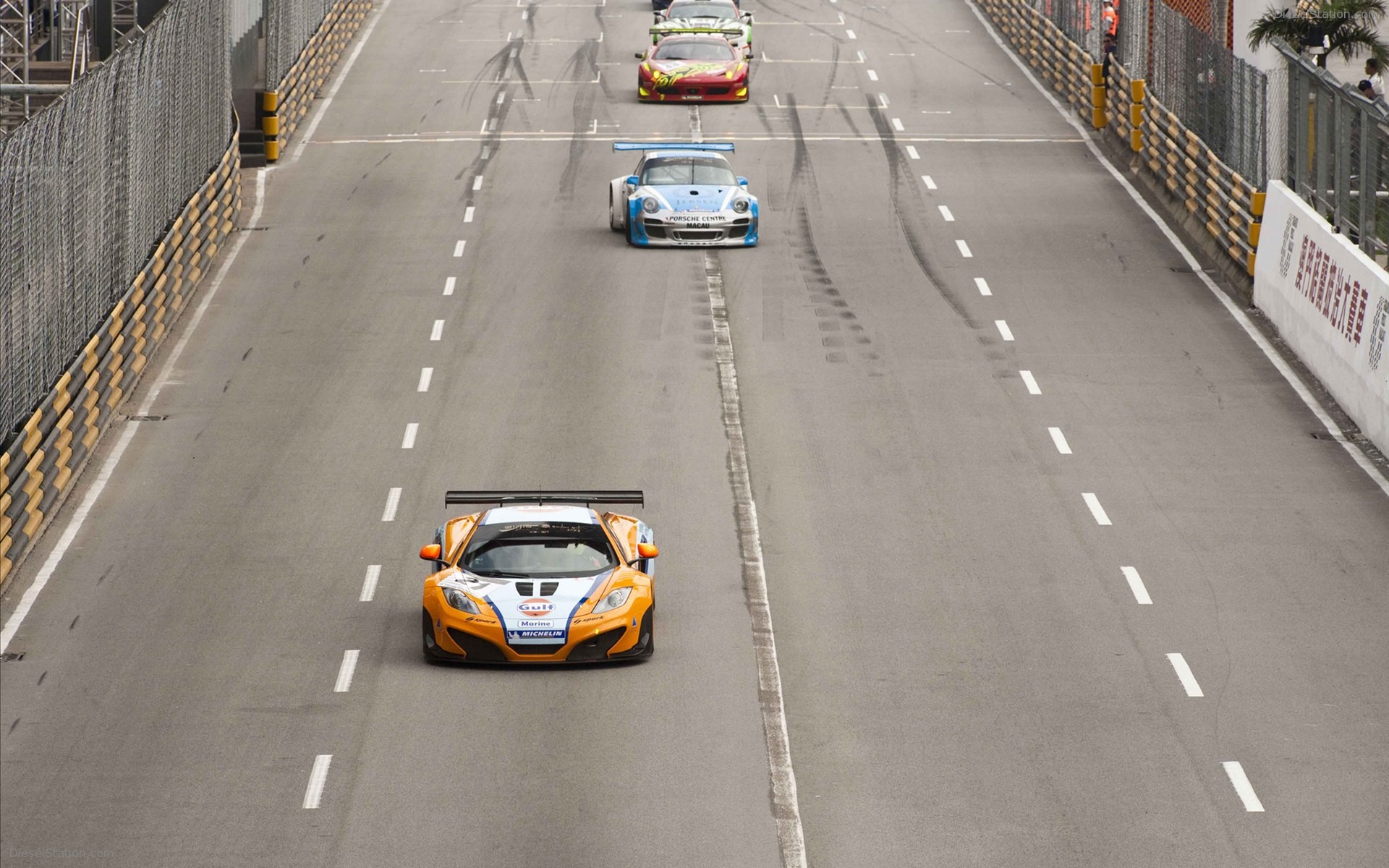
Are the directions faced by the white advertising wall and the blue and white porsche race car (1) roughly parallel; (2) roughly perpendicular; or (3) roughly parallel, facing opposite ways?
roughly perpendicular

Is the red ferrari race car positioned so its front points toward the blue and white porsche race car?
yes

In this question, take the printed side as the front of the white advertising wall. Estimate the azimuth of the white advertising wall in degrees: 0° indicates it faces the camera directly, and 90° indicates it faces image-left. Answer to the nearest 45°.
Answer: approximately 90°

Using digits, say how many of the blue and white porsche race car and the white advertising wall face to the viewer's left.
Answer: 1

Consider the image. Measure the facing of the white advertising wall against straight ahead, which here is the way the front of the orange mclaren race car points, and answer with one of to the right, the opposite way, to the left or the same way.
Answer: to the right

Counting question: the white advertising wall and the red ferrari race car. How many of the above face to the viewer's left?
1

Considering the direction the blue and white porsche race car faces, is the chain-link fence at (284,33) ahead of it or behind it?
behind

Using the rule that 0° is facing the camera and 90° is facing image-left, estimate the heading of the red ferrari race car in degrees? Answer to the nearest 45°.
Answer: approximately 0°

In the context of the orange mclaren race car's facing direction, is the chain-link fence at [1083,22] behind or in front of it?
behind

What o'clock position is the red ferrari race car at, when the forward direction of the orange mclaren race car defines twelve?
The red ferrari race car is roughly at 6 o'clock from the orange mclaren race car.

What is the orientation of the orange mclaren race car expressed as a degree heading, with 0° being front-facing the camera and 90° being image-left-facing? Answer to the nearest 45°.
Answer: approximately 0°

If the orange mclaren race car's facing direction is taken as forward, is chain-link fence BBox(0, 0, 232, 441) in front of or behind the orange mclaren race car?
behind

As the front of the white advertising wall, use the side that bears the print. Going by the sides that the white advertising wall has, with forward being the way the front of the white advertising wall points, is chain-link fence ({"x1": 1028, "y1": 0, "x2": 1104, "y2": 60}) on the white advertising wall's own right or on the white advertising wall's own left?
on the white advertising wall's own right
